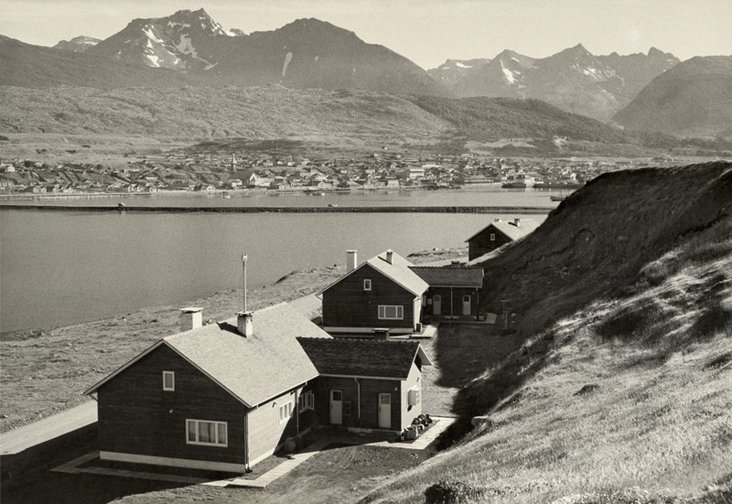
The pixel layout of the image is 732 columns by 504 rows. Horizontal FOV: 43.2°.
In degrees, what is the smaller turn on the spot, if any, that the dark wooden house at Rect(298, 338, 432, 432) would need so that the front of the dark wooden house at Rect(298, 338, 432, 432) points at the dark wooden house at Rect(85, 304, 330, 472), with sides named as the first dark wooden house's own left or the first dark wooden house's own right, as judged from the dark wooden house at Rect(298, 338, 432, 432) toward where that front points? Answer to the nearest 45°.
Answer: approximately 45° to the first dark wooden house's own right

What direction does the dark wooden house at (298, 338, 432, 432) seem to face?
toward the camera
